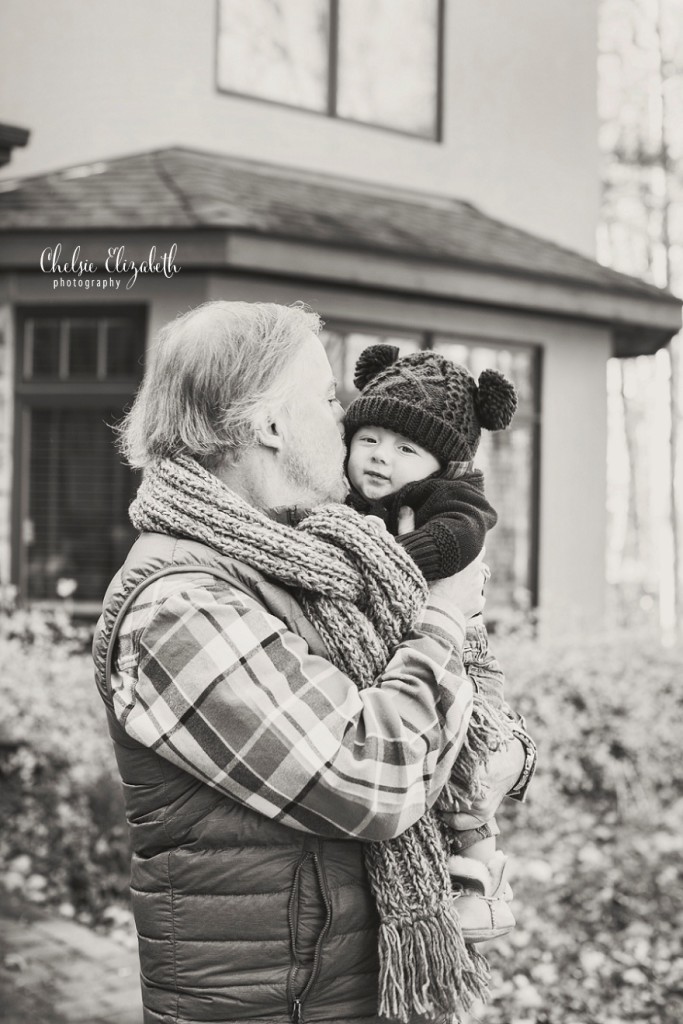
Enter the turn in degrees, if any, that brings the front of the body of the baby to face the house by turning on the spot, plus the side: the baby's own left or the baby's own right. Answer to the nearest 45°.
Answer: approximately 135° to the baby's own right

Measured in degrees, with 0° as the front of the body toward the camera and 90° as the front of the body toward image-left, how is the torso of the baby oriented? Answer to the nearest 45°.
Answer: approximately 45°

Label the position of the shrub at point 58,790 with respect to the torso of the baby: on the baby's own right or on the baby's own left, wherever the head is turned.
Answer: on the baby's own right

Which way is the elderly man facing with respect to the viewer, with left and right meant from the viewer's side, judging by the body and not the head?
facing to the right of the viewer
